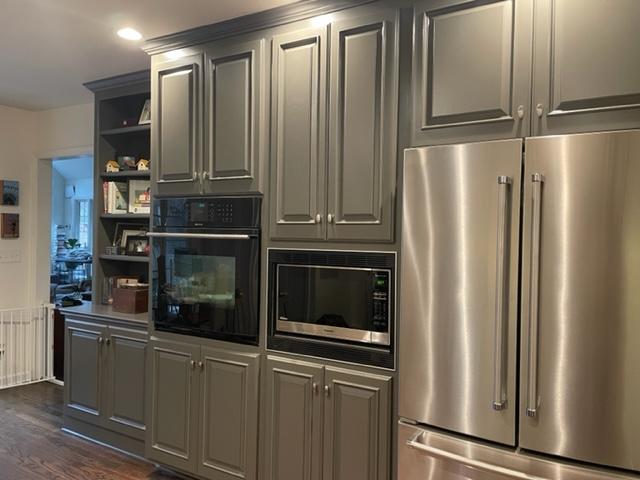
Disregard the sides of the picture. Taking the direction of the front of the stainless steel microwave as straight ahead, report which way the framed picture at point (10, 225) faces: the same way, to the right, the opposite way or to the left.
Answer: to the left

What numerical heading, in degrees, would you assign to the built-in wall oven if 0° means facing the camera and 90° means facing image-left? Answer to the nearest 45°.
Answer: approximately 45°

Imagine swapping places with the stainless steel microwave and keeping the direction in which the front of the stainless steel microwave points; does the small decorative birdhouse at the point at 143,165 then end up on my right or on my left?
on my right

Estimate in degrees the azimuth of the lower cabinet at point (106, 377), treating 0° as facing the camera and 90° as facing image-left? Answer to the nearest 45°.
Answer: approximately 45°

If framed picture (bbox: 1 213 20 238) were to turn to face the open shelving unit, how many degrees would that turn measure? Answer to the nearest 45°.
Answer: approximately 45° to its left

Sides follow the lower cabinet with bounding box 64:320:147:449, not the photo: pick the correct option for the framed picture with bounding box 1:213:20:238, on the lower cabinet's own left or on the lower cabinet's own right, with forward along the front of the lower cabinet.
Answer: on the lower cabinet's own right

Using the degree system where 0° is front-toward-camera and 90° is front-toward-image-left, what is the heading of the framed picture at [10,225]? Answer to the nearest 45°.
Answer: approximately 0°

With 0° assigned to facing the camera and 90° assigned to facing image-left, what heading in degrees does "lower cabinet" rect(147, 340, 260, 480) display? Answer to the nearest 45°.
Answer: approximately 45°

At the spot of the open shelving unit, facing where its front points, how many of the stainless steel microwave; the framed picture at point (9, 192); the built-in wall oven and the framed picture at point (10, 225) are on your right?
2

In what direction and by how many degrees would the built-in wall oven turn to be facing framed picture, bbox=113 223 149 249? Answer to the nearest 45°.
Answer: approximately 90° to its right
